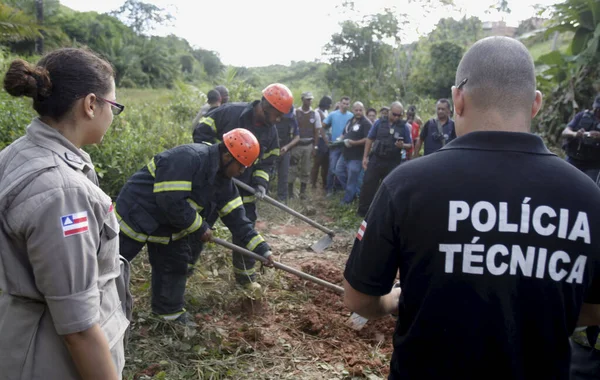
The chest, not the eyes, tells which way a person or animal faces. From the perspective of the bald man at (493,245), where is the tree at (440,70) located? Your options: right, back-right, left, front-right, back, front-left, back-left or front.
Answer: front

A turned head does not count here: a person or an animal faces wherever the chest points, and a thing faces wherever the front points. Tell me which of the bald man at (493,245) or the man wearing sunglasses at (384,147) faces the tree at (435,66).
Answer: the bald man

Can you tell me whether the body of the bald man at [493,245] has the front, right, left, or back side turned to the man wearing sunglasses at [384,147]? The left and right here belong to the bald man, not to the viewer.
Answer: front

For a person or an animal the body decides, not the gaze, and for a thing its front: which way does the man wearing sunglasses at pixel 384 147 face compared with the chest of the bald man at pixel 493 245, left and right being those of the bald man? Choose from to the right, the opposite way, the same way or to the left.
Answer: the opposite way

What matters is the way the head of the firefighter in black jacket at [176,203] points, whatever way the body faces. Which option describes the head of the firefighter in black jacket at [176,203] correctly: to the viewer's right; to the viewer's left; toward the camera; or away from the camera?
to the viewer's right

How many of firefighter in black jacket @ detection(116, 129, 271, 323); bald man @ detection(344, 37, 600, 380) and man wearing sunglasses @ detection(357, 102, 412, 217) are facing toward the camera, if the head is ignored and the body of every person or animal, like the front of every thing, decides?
1

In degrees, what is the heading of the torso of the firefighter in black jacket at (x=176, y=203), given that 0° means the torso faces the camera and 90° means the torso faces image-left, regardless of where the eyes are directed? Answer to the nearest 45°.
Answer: approximately 270°

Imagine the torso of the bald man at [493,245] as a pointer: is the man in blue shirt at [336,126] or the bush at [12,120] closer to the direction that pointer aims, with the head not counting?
the man in blue shirt

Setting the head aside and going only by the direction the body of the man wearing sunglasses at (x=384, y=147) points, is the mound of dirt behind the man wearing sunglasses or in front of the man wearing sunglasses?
in front

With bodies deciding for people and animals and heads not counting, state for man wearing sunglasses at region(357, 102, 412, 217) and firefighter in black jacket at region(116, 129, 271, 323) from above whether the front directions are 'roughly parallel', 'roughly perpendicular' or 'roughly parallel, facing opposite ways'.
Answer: roughly perpendicular

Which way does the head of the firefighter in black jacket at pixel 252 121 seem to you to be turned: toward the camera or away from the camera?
toward the camera

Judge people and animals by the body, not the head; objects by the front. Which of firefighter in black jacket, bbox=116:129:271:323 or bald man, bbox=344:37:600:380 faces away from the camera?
the bald man

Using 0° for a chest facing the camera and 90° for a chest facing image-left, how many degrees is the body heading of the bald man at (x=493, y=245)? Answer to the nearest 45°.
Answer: approximately 180°

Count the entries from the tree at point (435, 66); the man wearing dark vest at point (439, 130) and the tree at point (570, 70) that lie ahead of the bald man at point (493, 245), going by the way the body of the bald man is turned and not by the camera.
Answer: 3

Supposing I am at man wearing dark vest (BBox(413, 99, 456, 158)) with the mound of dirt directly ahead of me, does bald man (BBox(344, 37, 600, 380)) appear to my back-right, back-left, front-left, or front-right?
front-left

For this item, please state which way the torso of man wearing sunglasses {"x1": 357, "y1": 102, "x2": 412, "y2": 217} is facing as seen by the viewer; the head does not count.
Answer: toward the camera

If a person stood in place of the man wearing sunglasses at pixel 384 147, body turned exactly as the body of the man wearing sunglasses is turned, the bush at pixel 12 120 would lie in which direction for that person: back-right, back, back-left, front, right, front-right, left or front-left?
front-right
